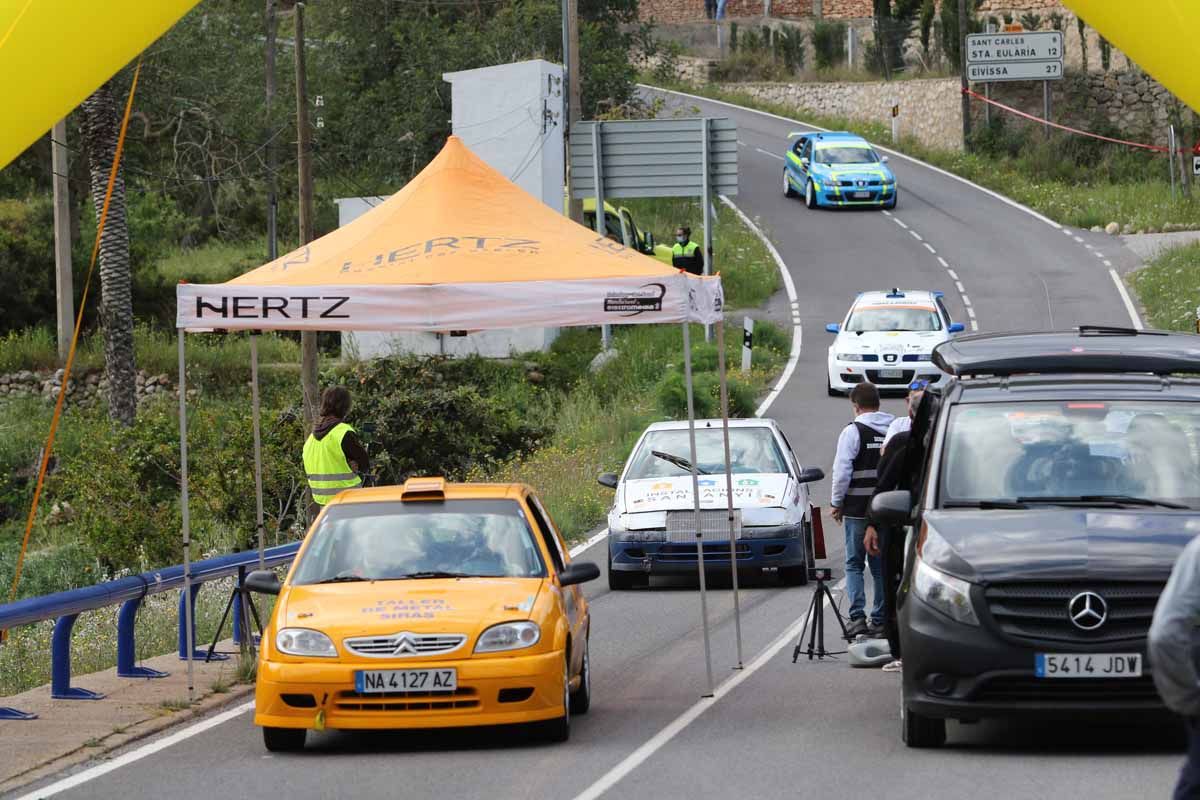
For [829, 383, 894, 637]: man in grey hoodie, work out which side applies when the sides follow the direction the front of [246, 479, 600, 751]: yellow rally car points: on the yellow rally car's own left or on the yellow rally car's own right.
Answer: on the yellow rally car's own left

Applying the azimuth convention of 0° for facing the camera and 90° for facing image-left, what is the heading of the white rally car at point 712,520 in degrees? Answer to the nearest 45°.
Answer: approximately 0°

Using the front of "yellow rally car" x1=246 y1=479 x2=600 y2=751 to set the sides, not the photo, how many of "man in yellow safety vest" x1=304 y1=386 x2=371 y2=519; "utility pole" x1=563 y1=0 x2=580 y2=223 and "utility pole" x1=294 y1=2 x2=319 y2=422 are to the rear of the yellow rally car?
3

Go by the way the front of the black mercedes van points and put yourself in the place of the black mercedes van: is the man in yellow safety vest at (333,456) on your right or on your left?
on your right

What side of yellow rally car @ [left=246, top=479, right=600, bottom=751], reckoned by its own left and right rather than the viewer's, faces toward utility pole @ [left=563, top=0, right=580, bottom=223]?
back

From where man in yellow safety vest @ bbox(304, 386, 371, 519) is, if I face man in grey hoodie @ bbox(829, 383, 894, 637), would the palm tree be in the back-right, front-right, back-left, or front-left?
back-left

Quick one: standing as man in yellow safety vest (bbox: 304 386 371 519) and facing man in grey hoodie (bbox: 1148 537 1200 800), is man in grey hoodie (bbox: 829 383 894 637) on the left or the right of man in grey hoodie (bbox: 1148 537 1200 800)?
left

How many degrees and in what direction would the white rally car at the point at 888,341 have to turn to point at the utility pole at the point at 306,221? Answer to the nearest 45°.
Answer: approximately 90° to its right

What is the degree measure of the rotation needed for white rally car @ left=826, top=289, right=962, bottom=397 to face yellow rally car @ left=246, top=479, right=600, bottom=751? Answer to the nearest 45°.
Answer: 0° — it already faces it

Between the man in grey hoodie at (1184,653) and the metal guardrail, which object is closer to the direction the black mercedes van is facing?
the man in grey hoodie

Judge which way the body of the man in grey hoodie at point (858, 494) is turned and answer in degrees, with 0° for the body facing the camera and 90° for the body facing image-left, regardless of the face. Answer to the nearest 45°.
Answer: approximately 135°

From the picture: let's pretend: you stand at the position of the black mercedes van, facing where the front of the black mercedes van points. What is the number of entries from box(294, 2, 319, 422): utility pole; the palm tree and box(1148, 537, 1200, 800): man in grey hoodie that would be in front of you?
1
